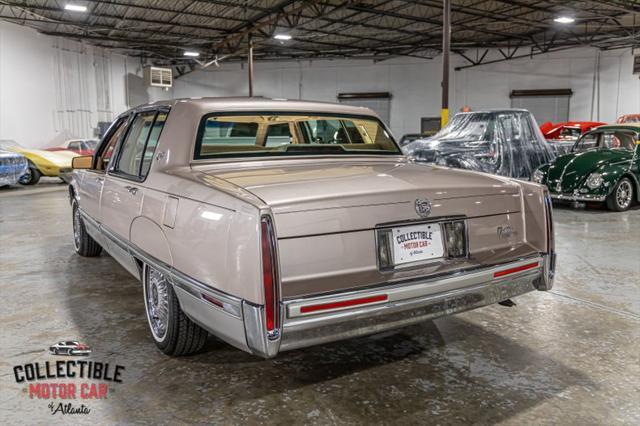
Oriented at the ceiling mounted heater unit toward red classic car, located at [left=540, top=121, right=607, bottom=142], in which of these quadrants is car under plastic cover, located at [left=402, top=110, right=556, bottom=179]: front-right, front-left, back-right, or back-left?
front-right

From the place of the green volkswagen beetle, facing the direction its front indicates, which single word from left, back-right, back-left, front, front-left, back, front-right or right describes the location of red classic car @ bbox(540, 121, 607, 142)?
back-right

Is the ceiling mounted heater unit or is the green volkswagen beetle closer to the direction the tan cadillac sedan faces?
the ceiling mounted heater unit

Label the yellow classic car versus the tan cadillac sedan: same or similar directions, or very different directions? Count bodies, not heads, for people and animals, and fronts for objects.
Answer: very different directions

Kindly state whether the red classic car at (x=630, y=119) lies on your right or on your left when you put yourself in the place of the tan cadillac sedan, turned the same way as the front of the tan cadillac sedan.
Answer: on your right

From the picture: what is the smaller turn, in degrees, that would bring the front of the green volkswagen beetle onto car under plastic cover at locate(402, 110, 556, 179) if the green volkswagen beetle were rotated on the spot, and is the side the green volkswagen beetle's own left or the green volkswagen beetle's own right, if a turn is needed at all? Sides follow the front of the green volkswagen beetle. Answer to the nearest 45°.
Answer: approximately 45° to the green volkswagen beetle's own right

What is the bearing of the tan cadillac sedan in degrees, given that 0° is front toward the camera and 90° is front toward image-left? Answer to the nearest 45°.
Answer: approximately 135°

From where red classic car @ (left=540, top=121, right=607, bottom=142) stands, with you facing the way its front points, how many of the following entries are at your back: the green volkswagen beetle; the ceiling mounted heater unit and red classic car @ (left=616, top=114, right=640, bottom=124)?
1

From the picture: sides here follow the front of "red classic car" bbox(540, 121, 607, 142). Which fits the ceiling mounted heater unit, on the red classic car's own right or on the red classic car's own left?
on the red classic car's own right

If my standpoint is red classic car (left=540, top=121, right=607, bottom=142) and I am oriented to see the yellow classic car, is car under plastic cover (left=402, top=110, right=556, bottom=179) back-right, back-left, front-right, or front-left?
front-left

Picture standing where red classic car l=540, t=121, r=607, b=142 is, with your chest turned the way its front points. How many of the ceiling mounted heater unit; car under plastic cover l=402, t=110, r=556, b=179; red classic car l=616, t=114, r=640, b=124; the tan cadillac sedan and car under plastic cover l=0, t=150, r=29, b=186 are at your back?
1

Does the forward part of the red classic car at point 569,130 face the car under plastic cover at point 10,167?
yes

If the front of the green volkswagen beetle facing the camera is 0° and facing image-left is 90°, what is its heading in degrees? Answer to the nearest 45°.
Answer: approximately 45°
